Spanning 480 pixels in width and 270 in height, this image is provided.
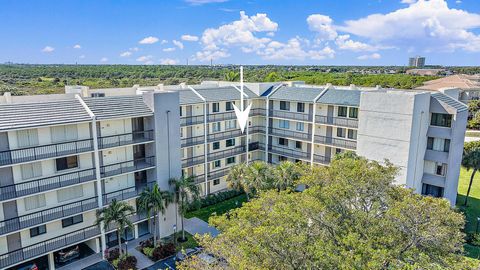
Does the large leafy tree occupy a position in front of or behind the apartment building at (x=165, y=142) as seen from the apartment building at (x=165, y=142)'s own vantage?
in front

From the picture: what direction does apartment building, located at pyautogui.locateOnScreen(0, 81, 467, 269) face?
toward the camera
